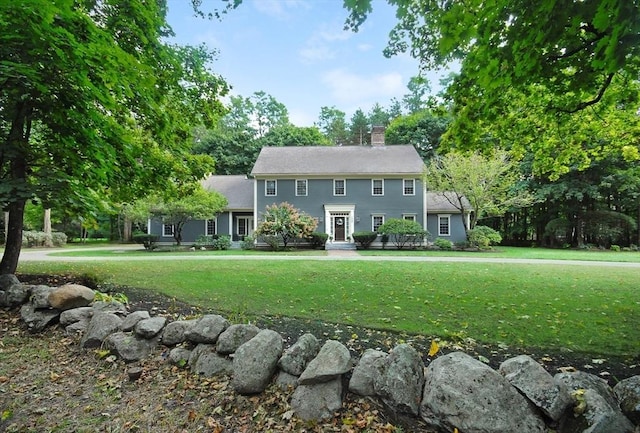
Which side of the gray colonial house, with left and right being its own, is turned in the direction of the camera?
front

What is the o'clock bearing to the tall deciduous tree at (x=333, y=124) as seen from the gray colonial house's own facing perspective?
The tall deciduous tree is roughly at 6 o'clock from the gray colonial house.

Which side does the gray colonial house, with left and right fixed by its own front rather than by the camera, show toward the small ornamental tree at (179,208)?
right

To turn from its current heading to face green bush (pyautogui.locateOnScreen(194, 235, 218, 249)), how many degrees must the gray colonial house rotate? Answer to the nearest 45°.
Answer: approximately 90° to its right

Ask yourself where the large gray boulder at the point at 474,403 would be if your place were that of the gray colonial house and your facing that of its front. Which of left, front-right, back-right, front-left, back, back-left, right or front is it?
front

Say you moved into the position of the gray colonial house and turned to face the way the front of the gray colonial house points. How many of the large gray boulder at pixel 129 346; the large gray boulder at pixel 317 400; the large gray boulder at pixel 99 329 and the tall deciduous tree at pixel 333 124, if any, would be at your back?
1

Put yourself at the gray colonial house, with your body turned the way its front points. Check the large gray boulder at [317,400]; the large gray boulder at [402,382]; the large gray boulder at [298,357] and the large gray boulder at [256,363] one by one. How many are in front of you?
4

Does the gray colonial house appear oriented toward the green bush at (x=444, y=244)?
no

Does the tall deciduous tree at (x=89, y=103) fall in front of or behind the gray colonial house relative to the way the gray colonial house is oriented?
in front

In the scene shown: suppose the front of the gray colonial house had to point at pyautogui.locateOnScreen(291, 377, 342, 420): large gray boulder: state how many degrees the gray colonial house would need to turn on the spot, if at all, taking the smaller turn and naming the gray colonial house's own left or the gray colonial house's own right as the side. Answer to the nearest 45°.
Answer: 0° — it already faces it

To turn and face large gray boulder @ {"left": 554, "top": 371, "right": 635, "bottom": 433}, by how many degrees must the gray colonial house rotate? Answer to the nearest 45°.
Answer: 0° — it already faces it

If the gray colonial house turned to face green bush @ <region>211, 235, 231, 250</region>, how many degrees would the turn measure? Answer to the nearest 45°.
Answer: approximately 90° to its right

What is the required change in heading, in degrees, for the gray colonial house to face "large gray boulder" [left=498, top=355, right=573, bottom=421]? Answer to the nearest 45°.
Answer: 0° — it already faces it

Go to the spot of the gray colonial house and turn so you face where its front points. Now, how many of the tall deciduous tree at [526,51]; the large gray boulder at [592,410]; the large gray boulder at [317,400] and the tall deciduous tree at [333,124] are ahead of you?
3

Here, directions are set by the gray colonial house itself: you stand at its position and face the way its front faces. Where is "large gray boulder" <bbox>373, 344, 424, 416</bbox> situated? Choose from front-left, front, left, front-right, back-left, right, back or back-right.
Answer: front

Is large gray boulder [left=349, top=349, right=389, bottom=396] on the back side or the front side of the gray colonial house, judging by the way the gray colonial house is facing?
on the front side

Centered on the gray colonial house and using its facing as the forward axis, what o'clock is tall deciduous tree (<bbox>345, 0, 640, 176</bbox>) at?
The tall deciduous tree is roughly at 12 o'clock from the gray colonial house.

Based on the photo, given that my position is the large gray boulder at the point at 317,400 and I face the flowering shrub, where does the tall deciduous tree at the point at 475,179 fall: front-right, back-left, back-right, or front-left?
front-right

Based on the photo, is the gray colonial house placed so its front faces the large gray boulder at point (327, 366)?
yes
